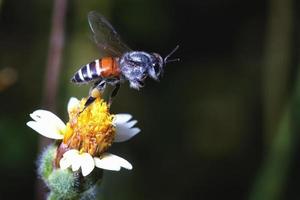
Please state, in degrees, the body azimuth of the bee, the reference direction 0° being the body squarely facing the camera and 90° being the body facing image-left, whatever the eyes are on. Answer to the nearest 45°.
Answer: approximately 270°
